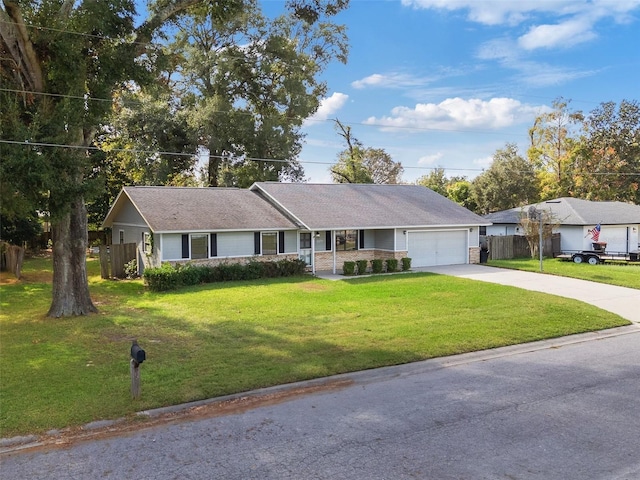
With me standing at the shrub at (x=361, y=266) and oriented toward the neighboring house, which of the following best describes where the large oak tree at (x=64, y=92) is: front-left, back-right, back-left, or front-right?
back-right

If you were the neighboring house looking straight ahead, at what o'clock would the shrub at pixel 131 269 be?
The shrub is roughly at 3 o'clock from the neighboring house.

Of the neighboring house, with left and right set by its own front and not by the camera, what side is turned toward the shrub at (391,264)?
right

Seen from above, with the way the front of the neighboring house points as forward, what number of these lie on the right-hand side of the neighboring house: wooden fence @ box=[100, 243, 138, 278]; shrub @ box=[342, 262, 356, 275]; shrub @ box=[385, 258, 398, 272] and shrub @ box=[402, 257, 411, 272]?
4

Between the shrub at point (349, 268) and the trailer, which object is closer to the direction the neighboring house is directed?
the trailer

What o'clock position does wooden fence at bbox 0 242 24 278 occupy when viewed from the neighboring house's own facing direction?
The wooden fence is roughly at 3 o'clock from the neighboring house.

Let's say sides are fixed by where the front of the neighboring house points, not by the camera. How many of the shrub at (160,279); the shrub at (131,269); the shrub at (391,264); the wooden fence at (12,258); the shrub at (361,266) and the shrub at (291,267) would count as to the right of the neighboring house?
6

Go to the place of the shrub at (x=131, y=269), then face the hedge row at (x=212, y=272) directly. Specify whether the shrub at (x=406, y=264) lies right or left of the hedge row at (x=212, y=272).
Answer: left

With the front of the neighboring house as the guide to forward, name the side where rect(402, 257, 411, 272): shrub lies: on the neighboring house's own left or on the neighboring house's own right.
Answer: on the neighboring house's own right

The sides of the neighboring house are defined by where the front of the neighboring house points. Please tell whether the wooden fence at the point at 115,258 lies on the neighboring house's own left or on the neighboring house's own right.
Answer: on the neighboring house's own right

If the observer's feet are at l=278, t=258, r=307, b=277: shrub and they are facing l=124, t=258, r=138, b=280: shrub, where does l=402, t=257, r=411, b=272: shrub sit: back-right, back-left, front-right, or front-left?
back-right

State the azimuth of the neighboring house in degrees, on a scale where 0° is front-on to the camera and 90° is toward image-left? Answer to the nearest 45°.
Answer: approximately 315°

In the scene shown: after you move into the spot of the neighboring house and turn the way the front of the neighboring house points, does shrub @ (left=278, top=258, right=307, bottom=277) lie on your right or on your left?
on your right

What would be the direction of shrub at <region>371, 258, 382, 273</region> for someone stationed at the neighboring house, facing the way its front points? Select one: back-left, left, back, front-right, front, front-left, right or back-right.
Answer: right

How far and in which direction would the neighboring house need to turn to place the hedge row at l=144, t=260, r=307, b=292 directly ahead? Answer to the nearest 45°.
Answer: approximately 90° to its right
